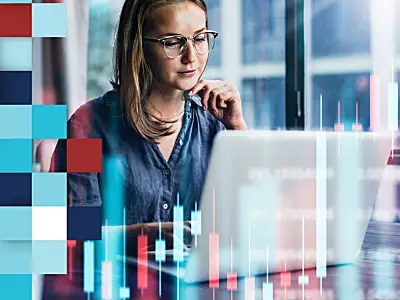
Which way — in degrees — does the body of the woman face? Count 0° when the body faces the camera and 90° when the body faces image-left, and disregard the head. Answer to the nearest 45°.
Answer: approximately 315°

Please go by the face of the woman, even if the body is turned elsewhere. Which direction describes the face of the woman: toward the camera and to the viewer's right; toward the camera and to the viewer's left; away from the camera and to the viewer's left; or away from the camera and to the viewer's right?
toward the camera and to the viewer's right

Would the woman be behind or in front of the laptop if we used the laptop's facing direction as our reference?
in front

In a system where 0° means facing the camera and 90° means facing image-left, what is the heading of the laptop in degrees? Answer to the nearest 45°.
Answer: approximately 135°

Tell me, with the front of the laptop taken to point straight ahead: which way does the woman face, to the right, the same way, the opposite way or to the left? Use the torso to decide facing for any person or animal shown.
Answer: the opposite way
